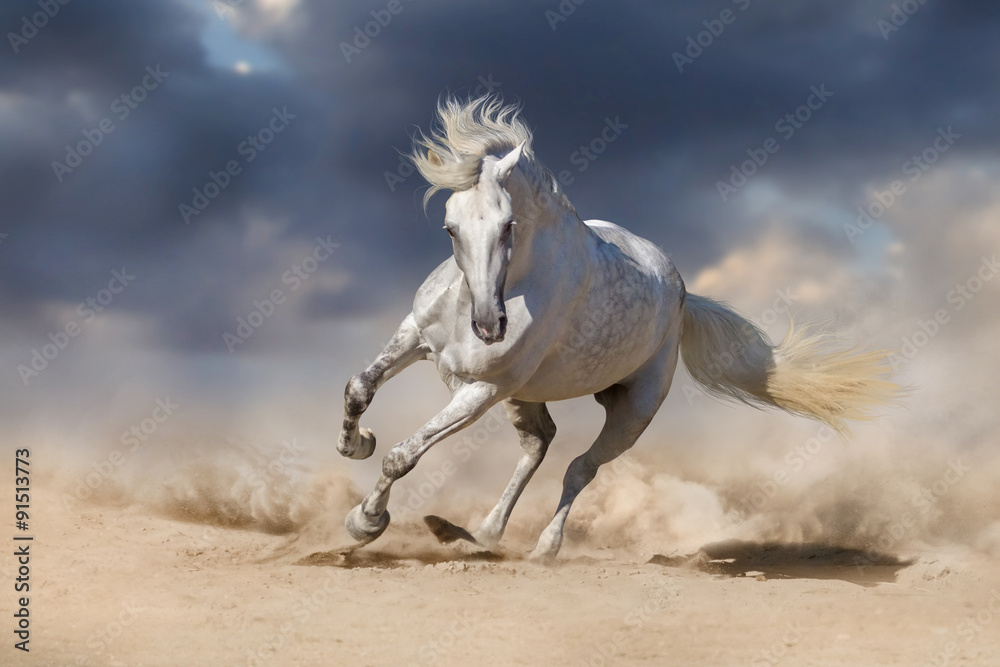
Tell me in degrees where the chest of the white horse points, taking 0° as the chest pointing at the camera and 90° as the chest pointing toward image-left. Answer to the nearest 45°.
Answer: approximately 45°
